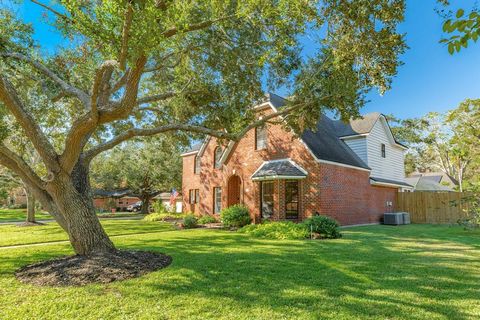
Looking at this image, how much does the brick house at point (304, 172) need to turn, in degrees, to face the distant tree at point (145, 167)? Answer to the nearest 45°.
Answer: approximately 90° to its right

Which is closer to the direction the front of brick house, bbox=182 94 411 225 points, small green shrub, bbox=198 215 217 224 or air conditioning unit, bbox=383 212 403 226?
the small green shrub

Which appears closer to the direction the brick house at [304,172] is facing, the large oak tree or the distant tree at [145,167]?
the large oak tree

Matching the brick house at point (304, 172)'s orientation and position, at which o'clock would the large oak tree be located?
The large oak tree is roughly at 11 o'clock from the brick house.

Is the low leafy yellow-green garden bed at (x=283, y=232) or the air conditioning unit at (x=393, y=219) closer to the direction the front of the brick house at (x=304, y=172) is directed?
the low leafy yellow-green garden bed

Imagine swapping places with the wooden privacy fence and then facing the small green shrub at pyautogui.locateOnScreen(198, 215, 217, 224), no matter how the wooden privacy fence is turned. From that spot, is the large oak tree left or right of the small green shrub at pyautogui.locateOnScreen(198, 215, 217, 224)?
left

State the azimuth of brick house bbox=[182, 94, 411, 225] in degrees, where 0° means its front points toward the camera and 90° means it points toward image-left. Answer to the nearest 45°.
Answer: approximately 45°
